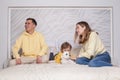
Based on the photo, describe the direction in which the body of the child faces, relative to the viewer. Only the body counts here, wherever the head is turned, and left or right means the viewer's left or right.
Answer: facing the viewer and to the right of the viewer
